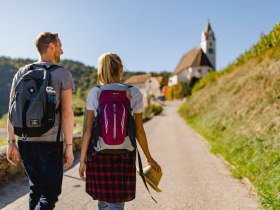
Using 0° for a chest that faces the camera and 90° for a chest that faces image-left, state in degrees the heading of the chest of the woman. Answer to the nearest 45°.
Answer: approximately 180°

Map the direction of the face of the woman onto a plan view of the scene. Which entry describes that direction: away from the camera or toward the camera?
away from the camera

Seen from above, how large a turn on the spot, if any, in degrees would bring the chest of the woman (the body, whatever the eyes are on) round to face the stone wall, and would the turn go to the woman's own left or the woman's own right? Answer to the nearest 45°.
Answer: approximately 45° to the woman's own left

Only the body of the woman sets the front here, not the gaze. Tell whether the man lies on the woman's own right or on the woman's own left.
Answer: on the woman's own left

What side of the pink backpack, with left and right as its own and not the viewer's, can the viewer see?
front

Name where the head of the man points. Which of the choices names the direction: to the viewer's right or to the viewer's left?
to the viewer's right

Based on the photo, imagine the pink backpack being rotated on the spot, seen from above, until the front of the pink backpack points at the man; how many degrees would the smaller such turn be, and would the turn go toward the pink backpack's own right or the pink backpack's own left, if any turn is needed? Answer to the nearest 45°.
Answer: approximately 90° to the pink backpack's own right
